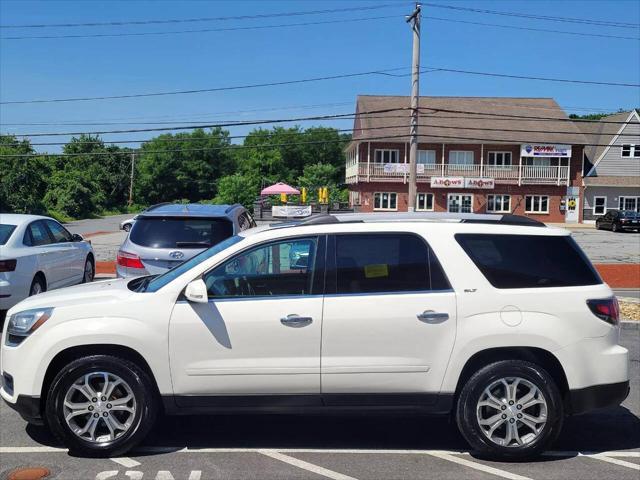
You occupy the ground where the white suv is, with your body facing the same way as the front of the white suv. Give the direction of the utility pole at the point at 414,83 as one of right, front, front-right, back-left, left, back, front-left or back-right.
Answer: right

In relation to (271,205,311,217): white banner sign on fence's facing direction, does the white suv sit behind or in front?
in front

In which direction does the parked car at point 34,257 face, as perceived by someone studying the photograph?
facing away from the viewer and to the right of the viewer

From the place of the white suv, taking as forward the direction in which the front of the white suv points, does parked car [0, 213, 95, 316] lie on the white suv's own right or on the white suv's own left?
on the white suv's own right

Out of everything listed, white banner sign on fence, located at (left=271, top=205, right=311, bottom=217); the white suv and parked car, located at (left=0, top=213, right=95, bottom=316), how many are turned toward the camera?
1

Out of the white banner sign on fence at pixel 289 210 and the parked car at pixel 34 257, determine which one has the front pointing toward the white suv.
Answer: the white banner sign on fence

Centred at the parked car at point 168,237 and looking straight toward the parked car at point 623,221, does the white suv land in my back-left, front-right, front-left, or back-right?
back-right

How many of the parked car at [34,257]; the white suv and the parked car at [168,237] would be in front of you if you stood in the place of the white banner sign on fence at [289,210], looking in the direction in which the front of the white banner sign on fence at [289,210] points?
3

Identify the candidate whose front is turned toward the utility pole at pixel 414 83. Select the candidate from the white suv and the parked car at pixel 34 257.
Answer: the parked car

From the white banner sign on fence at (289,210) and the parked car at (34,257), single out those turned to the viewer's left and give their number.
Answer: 0

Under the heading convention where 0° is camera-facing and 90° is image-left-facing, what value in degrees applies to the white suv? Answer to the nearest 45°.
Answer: approximately 90°

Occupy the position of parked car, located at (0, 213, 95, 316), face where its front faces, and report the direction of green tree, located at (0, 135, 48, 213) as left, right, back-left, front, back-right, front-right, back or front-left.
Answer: front-left

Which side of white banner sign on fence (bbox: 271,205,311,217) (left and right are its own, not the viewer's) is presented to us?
front

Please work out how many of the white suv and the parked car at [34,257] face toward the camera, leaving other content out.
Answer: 0

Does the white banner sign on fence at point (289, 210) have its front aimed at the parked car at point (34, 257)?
yes

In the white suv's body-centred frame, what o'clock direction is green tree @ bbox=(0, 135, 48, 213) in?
The green tree is roughly at 2 o'clock from the white suv.

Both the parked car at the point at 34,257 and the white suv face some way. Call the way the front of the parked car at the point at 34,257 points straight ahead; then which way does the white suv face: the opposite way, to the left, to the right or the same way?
to the left
